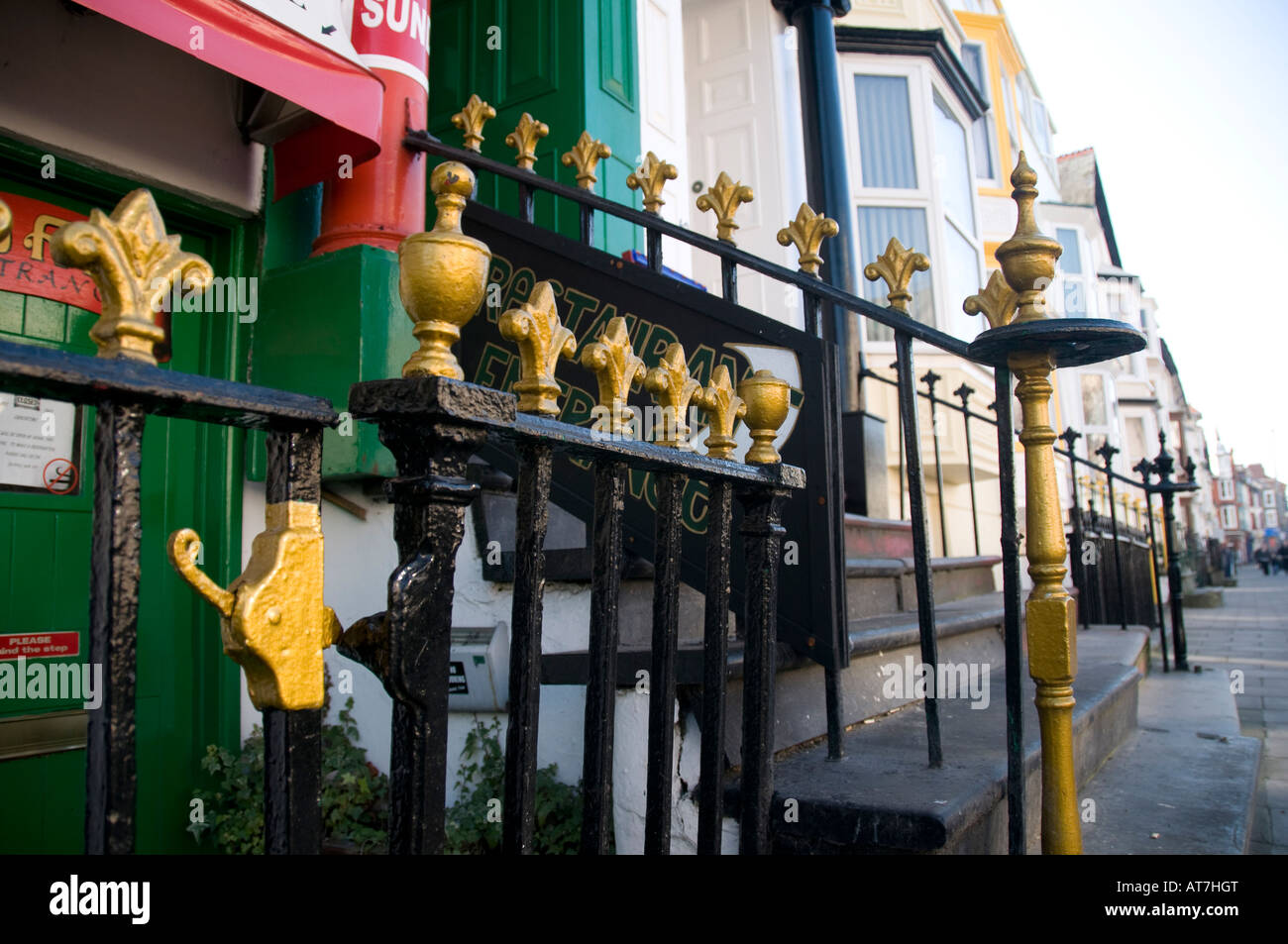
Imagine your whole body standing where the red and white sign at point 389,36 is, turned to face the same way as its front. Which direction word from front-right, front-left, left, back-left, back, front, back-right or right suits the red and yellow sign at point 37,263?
back-right

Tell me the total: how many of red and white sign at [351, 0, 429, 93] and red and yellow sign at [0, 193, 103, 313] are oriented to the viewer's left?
0

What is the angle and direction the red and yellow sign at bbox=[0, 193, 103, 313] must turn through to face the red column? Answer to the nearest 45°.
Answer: approximately 45° to its left

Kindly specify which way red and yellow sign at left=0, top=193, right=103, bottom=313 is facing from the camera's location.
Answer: facing the viewer and to the right of the viewer

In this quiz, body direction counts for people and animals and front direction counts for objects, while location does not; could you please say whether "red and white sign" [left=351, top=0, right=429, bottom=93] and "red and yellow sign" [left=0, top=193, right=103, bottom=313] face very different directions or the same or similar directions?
same or similar directions
